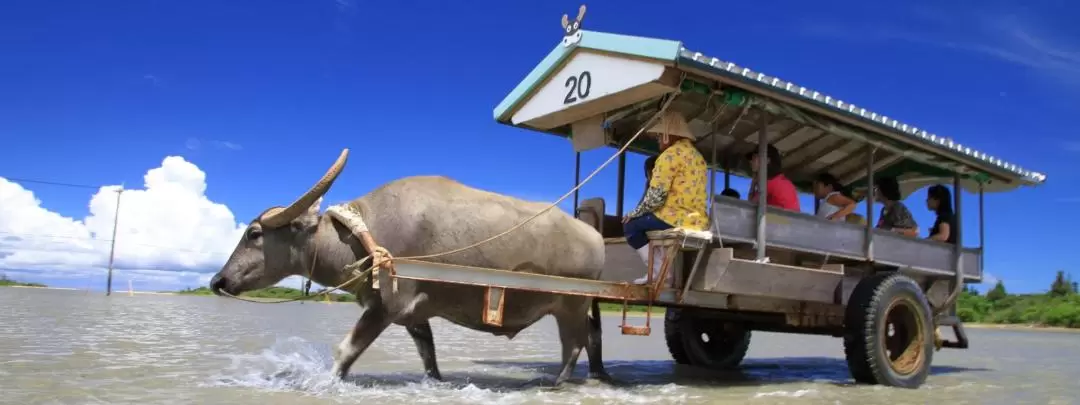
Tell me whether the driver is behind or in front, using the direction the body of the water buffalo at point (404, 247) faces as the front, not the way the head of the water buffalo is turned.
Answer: behind

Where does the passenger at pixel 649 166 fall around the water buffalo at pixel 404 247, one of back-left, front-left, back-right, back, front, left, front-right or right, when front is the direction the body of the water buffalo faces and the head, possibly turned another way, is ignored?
back-right

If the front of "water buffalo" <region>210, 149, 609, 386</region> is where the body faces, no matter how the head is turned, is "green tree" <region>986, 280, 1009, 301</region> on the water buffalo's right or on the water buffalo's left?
on the water buffalo's right

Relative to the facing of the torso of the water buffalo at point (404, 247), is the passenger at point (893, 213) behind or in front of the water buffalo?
behind

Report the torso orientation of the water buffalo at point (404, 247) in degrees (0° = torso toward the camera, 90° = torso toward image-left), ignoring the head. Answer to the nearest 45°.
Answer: approximately 90°

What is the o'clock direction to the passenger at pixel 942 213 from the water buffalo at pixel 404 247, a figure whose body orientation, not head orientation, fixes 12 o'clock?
The passenger is roughly at 5 o'clock from the water buffalo.

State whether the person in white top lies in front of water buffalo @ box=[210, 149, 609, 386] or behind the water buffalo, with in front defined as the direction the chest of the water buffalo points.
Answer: behind
